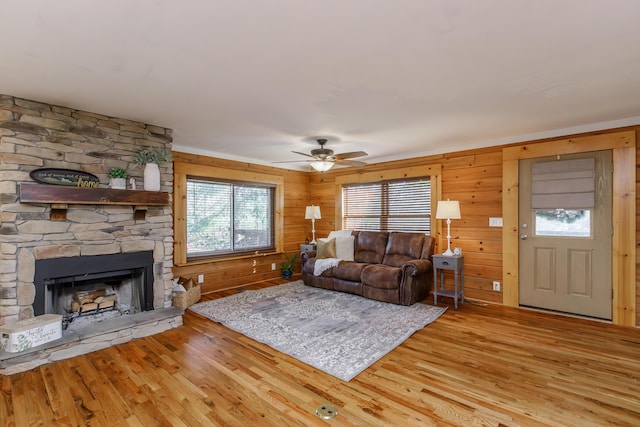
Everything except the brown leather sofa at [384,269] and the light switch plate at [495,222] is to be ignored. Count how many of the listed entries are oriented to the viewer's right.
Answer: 0

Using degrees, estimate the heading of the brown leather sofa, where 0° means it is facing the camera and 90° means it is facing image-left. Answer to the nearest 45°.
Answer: approximately 45°

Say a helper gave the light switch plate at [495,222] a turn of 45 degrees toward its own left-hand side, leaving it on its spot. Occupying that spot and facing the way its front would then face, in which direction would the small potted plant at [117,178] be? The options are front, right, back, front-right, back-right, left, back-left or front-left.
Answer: right

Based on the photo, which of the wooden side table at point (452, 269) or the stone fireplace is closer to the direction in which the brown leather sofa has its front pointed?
the stone fireplace

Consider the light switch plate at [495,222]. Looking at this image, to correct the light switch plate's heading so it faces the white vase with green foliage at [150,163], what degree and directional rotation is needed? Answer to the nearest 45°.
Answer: approximately 45° to its right

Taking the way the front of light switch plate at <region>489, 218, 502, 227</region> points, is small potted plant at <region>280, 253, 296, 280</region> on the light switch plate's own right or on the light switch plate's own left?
on the light switch plate's own right

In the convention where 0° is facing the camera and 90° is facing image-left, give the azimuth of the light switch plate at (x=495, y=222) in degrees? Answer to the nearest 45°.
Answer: approximately 0°

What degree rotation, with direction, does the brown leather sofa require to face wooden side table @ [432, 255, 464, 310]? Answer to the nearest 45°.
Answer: approximately 135° to its left

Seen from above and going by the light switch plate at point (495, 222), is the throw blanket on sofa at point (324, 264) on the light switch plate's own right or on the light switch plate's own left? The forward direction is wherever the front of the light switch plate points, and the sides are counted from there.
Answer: on the light switch plate's own right

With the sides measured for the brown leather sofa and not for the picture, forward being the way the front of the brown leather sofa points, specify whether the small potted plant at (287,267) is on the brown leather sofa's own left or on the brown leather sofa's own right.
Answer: on the brown leather sofa's own right

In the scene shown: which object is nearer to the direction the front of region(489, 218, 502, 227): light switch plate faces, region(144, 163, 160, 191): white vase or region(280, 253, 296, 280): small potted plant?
the white vase
